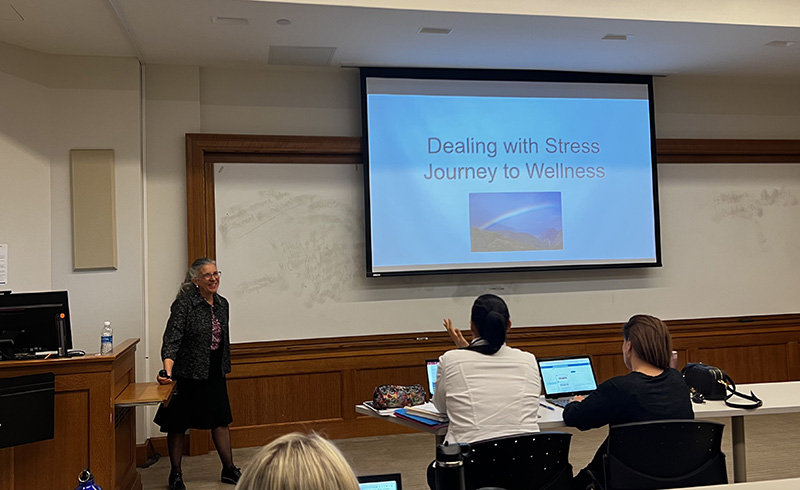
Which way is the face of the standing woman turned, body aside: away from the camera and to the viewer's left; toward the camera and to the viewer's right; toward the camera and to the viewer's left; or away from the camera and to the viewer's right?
toward the camera and to the viewer's right

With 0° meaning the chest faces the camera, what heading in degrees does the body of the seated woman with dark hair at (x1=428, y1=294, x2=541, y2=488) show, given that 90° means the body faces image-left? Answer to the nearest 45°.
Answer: approximately 180°

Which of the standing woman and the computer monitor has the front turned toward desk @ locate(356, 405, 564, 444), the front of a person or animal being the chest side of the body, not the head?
the standing woman

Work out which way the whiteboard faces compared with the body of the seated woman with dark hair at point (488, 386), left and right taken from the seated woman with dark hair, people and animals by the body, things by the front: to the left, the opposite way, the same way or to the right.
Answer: the opposite way

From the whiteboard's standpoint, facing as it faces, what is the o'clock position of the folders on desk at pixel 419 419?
The folders on desk is roughly at 12 o'clock from the whiteboard.

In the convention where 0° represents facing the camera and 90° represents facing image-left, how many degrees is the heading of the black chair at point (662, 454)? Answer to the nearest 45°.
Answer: approximately 180°

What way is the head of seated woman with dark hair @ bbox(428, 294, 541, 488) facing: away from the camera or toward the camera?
away from the camera
